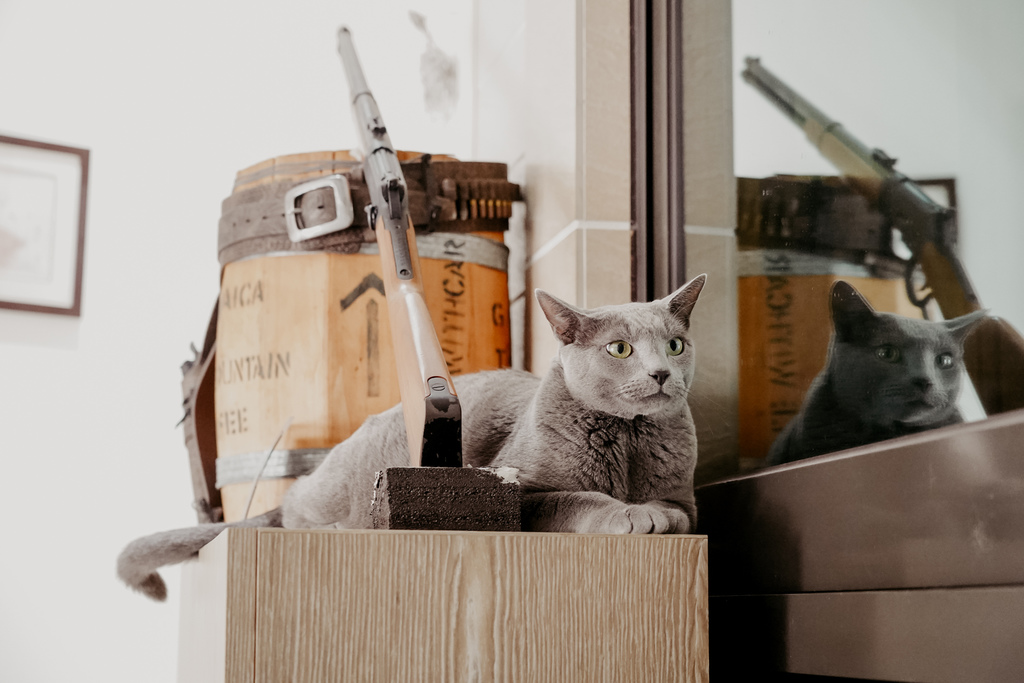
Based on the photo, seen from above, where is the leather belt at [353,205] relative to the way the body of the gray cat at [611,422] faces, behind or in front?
behind
